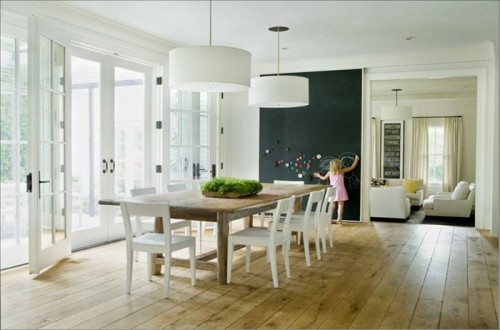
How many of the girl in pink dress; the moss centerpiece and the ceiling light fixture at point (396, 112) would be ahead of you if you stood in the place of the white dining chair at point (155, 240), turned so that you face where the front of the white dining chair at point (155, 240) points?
3

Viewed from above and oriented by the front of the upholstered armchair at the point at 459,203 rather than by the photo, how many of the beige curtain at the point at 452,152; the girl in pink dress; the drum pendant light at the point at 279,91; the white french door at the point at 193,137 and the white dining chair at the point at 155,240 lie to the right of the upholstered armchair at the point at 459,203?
1

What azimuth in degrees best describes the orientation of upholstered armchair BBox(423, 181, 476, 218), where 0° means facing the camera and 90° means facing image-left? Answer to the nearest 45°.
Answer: approximately 90°

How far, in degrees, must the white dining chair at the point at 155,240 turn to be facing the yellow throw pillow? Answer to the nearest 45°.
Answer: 0° — it already faces it

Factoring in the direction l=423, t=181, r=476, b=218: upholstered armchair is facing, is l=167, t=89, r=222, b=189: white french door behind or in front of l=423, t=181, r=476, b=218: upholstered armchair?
in front

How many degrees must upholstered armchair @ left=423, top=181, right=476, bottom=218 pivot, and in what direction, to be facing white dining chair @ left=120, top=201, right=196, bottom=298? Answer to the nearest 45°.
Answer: approximately 90° to its left

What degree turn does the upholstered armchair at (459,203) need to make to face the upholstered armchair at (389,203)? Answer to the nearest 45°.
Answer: approximately 45° to its left

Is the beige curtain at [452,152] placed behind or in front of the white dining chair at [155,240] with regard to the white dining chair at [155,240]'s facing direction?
in front

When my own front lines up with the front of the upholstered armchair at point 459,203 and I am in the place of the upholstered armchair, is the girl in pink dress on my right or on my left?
on my left

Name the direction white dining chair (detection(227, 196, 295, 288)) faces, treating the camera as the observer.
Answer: facing to the left of the viewer

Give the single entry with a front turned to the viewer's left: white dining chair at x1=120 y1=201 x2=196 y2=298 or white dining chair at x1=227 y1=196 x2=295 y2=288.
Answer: white dining chair at x1=227 y1=196 x2=295 y2=288

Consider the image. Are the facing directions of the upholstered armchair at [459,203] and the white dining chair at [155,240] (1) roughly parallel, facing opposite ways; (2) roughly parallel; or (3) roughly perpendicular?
roughly perpendicular

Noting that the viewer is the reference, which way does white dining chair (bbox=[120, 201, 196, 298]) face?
facing away from the viewer and to the right of the viewer

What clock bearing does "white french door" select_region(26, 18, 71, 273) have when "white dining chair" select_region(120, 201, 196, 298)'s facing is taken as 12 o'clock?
The white french door is roughly at 9 o'clock from the white dining chair.
